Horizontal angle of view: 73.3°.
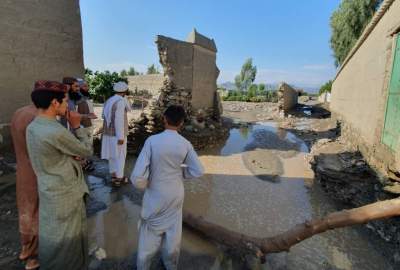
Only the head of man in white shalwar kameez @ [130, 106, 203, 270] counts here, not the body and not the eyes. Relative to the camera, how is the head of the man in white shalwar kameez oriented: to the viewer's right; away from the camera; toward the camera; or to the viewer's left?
away from the camera

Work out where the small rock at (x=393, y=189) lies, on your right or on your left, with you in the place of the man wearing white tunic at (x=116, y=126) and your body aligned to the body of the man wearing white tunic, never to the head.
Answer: on your right

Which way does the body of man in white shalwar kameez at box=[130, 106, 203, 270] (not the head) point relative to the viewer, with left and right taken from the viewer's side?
facing away from the viewer

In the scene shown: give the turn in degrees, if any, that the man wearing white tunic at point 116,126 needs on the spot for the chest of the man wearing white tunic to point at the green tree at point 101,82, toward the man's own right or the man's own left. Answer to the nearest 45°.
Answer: approximately 45° to the man's own left

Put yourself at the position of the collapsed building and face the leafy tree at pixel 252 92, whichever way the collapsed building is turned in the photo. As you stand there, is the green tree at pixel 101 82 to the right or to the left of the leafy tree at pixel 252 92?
left

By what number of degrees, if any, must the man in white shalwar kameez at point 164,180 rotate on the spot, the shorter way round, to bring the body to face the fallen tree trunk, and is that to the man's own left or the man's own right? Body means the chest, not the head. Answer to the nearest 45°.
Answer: approximately 90° to the man's own right

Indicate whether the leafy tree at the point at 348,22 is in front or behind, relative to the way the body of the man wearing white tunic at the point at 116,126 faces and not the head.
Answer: in front

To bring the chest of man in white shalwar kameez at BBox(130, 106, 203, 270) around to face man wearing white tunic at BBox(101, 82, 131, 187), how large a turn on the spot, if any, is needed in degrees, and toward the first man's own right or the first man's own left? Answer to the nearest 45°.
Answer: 0° — they already face them

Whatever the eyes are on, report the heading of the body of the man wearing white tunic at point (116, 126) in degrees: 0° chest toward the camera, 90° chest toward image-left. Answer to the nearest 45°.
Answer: approximately 225°

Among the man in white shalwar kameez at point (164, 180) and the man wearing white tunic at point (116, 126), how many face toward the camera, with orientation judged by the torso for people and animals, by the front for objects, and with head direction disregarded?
0

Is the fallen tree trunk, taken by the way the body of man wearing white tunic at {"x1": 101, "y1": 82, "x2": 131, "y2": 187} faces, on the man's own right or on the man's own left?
on the man's own right

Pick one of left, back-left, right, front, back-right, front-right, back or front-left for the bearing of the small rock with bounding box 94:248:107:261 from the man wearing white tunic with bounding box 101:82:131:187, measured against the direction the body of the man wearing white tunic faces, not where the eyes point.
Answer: back-right

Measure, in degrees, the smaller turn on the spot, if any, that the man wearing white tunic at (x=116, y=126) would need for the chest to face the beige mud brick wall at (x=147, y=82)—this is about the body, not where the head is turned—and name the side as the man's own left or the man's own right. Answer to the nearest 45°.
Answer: approximately 45° to the man's own left
